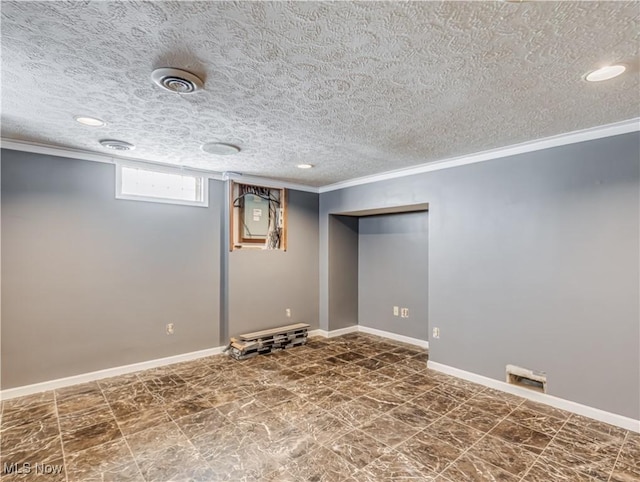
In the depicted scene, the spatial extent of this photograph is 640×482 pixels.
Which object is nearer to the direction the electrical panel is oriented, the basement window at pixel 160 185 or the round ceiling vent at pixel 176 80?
the round ceiling vent

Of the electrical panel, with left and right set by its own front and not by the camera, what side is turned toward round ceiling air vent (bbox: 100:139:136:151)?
right

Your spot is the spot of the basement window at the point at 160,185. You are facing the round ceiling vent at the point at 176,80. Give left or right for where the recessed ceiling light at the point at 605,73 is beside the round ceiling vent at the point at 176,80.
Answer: left

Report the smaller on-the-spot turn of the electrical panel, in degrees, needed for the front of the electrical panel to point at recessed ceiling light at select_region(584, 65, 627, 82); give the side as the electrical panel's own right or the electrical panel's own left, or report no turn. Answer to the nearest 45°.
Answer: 0° — it already faces it

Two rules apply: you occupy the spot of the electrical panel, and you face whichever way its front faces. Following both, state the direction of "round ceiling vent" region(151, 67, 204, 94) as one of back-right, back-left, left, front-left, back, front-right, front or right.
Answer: front-right

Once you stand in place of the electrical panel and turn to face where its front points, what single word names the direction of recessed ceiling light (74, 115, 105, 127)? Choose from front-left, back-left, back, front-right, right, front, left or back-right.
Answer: right

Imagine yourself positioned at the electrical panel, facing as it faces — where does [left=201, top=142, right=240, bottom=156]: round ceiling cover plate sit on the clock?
The round ceiling cover plate is roughly at 2 o'clock from the electrical panel.

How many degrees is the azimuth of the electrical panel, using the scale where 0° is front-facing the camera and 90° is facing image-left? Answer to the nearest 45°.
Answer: approximately 315°

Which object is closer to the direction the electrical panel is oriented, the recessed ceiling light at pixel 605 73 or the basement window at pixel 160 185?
the recessed ceiling light
